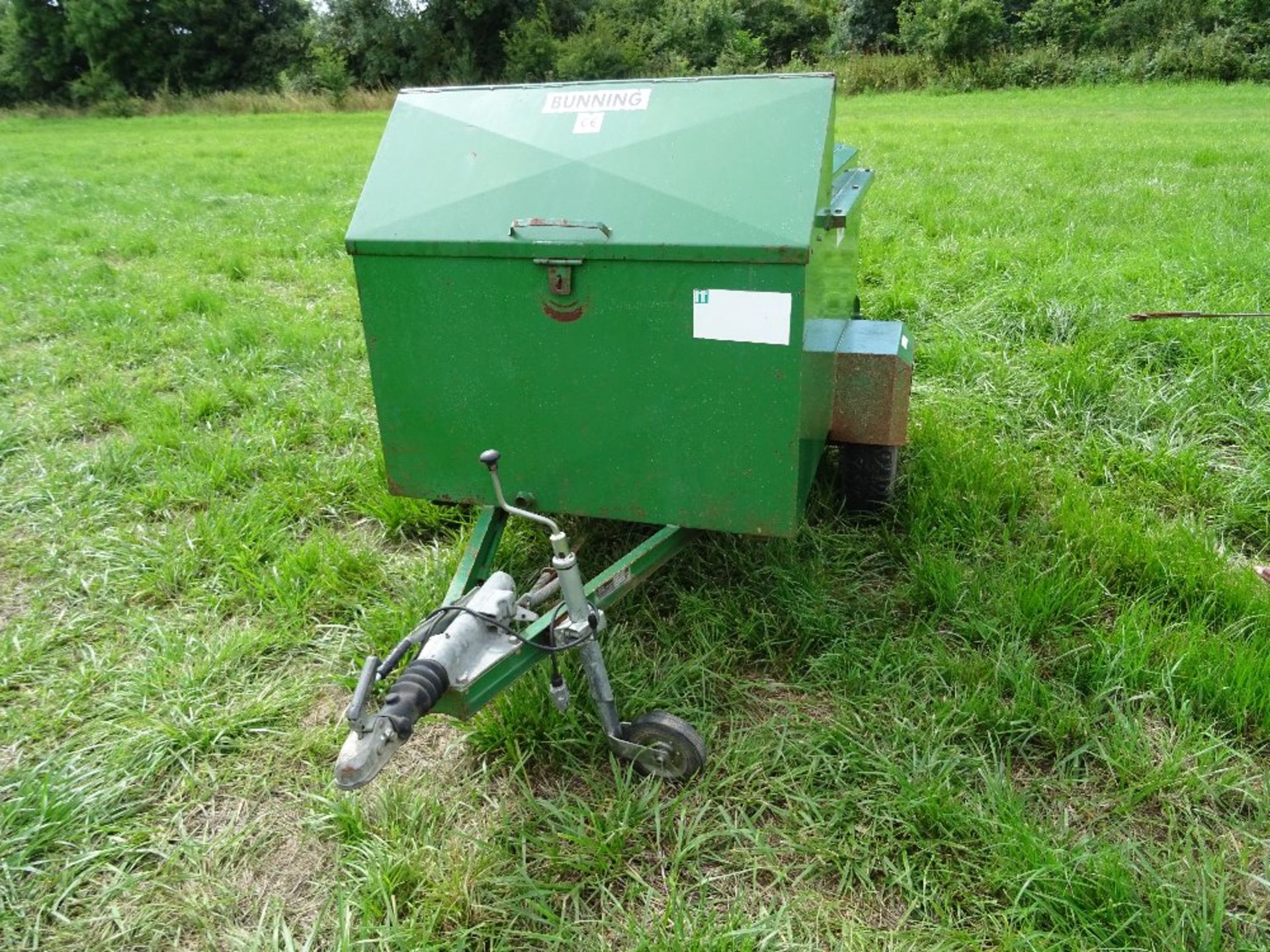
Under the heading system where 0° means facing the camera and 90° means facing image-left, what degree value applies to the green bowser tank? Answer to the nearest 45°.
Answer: approximately 45°
